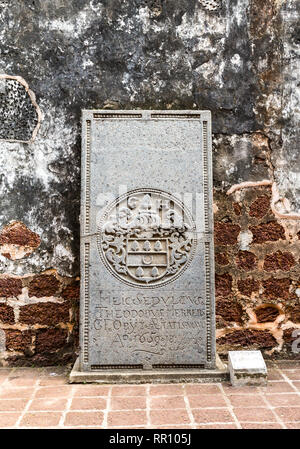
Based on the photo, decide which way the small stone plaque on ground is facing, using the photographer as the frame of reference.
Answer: facing the viewer

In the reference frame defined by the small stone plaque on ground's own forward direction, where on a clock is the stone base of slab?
The stone base of slab is roughly at 3 o'clock from the small stone plaque on ground.

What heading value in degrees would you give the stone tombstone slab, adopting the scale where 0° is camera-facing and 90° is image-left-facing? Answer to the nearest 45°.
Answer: approximately 0°

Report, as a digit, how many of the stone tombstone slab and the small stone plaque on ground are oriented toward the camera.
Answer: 2

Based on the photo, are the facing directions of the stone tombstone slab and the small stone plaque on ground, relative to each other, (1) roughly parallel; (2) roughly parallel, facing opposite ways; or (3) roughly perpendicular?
roughly parallel
